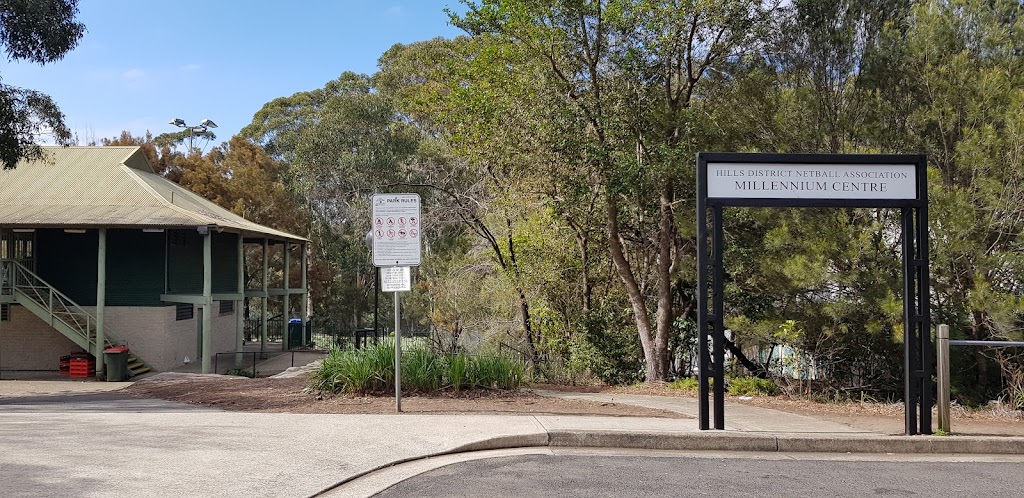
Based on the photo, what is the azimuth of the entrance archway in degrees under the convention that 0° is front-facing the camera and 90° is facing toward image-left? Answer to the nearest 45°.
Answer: approximately 0°

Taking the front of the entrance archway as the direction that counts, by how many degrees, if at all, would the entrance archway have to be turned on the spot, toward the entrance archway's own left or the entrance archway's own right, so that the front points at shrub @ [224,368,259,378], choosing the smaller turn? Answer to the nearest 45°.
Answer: approximately 135° to the entrance archway's own right

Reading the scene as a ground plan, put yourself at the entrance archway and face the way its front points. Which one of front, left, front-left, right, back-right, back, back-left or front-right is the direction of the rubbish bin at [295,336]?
back-right

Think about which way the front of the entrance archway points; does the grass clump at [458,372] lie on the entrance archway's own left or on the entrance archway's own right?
on the entrance archway's own right

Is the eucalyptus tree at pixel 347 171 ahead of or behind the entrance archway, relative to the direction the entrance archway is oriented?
behind

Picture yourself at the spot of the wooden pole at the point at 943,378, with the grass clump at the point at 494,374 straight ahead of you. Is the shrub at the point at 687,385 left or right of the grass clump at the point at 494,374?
right

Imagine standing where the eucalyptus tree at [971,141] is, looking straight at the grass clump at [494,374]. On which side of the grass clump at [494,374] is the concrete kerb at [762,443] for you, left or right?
left

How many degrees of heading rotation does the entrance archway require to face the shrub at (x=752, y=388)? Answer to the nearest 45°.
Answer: approximately 180°

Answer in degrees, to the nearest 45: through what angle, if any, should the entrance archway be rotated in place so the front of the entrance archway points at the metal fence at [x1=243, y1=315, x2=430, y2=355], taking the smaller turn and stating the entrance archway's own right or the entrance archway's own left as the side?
approximately 135° to the entrance archway's own right

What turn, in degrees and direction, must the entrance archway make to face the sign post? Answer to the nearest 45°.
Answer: approximately 90° to its right
